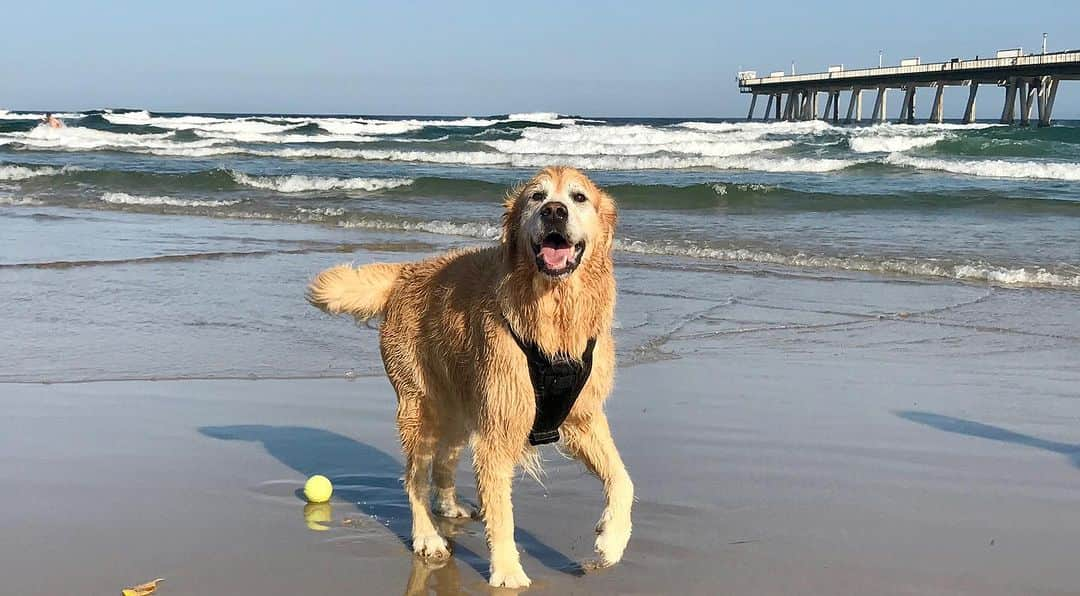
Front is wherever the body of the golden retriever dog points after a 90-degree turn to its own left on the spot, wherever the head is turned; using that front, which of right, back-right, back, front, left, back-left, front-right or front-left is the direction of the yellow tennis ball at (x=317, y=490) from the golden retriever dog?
left

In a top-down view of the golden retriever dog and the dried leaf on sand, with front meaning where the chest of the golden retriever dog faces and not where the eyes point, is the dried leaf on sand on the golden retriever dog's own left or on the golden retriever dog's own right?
on the golden retriever dog's own right

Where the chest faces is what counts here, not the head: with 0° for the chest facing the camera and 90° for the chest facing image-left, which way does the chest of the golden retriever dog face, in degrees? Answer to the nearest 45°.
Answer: approximately 315°
